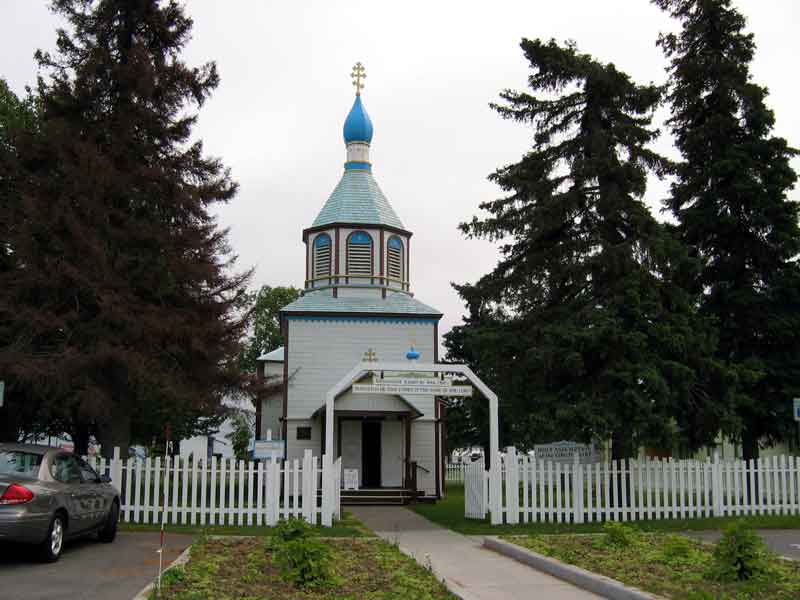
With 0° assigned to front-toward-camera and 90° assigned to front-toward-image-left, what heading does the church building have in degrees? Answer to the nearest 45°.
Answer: approximately 0°

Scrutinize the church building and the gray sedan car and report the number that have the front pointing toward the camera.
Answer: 1

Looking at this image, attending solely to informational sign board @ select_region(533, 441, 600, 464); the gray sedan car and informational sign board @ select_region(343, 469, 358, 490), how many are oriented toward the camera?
2

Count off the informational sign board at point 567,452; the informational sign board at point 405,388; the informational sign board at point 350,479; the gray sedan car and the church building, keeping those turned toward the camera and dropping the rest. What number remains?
4

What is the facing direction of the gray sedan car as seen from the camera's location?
facing away from the viewer and to the right of the viewer

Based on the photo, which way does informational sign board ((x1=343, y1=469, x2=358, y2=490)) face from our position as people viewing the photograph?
facing the viewer

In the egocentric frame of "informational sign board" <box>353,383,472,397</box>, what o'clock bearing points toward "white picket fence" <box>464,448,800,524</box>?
The white picket fence is roughly at 9 o'clock from the informational sign board.

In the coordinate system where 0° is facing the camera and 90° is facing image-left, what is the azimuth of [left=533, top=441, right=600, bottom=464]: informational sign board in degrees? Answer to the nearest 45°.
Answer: approximately 0°
